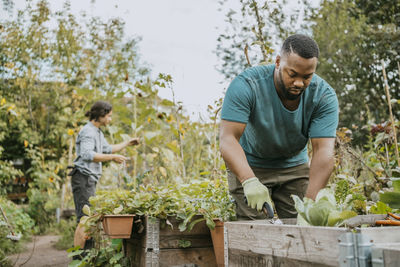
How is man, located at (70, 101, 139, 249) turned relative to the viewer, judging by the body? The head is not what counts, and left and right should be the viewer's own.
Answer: facing to the right of the viewer

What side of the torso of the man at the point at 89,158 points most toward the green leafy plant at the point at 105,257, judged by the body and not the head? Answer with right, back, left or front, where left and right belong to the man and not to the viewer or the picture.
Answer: right

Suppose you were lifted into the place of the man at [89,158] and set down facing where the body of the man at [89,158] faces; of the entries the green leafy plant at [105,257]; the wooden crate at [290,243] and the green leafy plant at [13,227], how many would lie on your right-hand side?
2

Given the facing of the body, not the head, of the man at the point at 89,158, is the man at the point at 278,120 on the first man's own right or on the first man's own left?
on the first man's own right

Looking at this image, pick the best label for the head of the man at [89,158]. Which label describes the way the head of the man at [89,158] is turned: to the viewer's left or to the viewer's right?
to the viewer's right

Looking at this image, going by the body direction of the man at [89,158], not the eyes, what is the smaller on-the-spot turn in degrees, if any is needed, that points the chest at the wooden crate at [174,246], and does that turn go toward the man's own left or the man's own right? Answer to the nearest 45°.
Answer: approximately 90° to the man's own right

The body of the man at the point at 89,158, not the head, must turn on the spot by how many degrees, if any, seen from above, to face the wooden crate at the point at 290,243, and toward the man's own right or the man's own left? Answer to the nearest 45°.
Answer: approximately 90° to the man's own right
